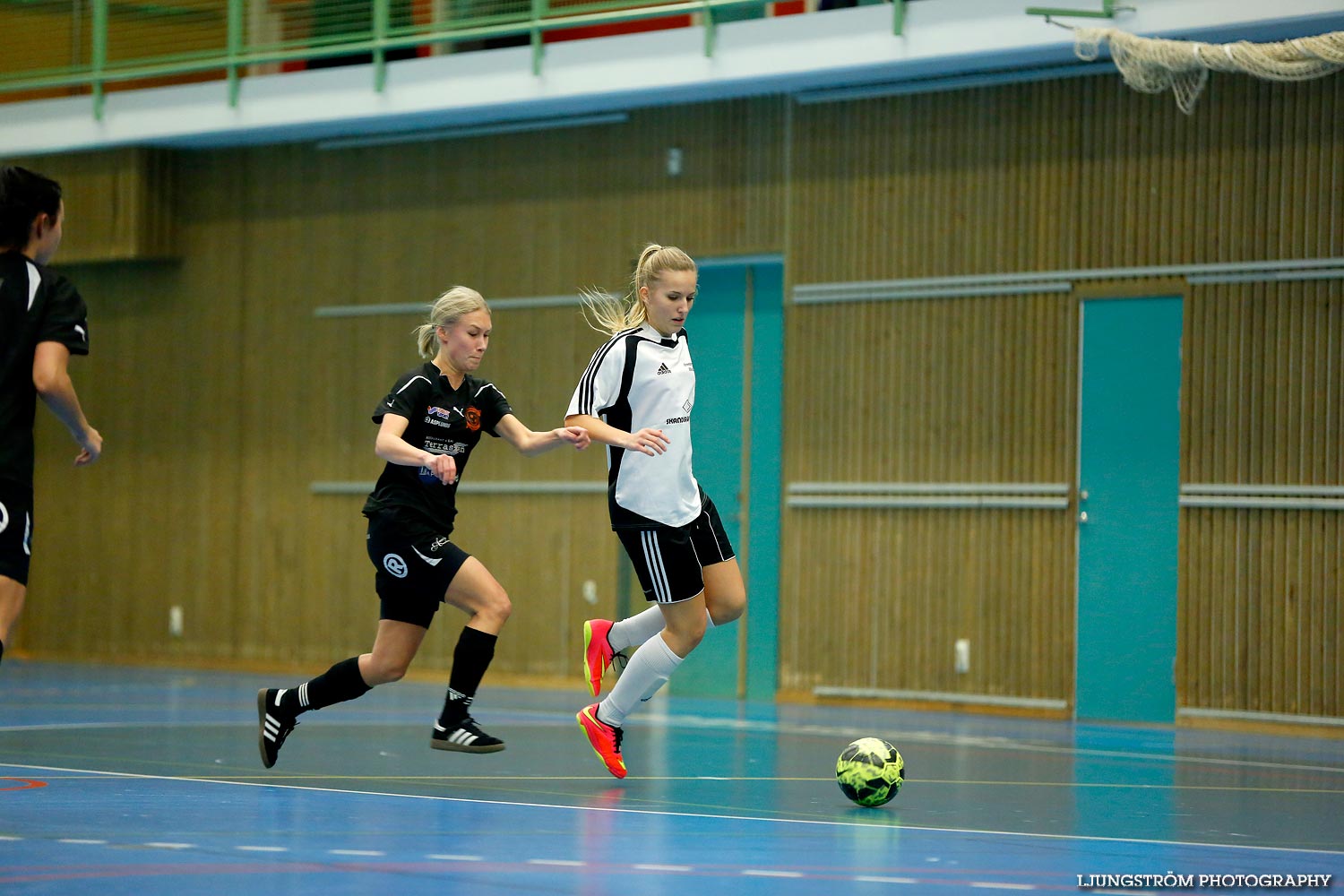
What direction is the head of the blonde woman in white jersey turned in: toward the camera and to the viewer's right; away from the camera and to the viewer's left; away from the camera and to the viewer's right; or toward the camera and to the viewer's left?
toward the camera and to the viewer's right

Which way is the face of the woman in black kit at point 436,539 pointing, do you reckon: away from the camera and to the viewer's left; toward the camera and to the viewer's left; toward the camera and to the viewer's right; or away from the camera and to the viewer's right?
toward the camera and to the viewer's right

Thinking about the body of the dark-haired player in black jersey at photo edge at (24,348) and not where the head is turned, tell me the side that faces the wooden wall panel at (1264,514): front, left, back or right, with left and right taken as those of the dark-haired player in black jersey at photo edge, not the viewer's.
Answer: front

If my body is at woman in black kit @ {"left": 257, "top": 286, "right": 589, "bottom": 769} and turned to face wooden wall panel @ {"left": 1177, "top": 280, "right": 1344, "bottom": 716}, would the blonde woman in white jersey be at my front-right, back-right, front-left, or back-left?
front-right

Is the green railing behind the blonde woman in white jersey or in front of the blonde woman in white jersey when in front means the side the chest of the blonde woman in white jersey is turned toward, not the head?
behind

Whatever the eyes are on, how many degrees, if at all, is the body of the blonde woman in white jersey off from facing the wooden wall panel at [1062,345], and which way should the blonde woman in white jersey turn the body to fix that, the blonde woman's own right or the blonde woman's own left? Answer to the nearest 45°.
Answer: approximately 90° to the blonde woman's own left

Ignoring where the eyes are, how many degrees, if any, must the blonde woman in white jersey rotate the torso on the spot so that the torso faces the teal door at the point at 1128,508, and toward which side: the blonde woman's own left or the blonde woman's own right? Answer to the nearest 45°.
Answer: approximately 90° to the blonde woman's own left

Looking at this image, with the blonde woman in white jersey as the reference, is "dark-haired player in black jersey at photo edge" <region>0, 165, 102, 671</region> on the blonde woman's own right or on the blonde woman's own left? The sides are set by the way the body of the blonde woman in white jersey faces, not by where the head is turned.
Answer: on the blonde woman's own right

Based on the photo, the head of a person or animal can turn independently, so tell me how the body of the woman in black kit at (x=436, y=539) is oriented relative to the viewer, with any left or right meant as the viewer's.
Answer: facing the viewer and to the right of the viewer

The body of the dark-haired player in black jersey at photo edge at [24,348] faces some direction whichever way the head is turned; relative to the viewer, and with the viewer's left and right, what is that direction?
facing away from the viewer and to the right of the viewer

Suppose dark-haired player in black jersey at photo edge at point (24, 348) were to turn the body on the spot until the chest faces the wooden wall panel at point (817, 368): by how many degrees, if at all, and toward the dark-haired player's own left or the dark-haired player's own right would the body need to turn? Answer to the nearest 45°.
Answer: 0° — they already face it

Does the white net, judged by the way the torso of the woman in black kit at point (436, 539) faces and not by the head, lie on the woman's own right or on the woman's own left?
on the woman's own left
